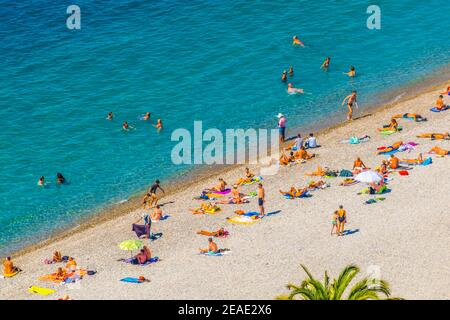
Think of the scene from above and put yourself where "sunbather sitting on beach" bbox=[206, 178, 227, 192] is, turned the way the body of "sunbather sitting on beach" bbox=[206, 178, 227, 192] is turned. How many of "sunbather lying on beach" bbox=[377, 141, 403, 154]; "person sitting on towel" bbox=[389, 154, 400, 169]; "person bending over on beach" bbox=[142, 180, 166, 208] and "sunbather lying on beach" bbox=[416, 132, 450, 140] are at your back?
3

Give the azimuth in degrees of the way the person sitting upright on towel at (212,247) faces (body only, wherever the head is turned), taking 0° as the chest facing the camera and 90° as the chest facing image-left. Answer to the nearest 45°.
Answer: approximately 90°

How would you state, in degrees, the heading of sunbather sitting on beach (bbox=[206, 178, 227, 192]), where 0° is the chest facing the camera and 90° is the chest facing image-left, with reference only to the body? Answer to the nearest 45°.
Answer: approximately 90°
